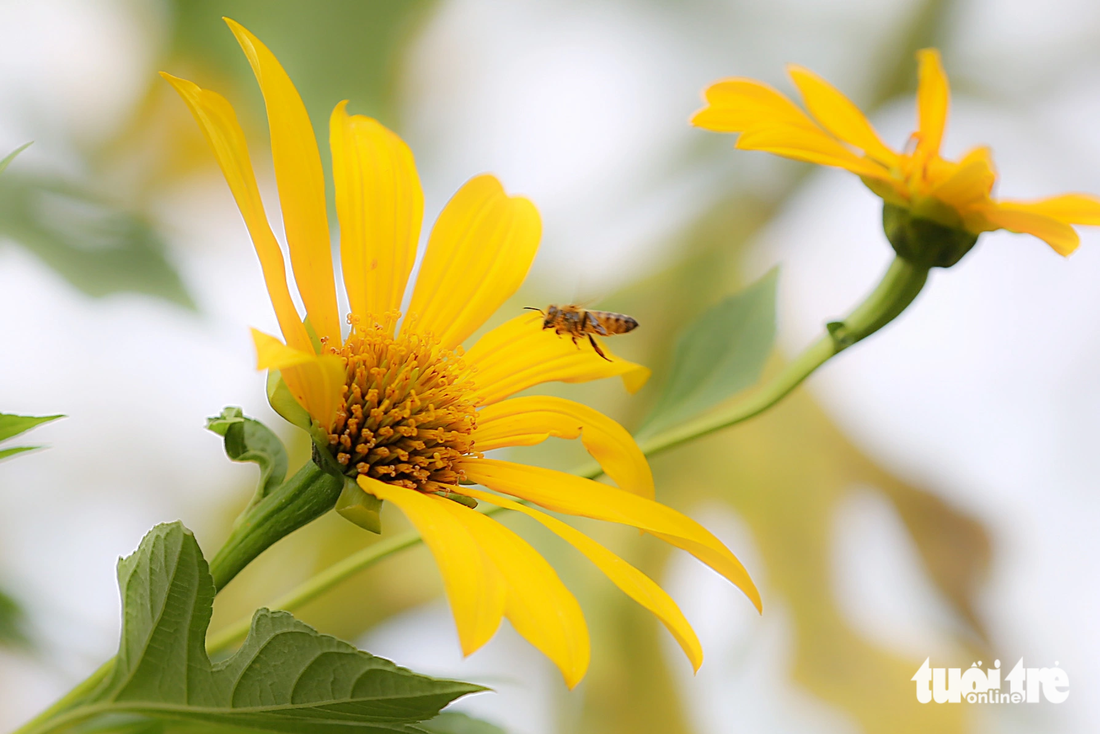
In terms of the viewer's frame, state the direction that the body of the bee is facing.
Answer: to the viewer's left
